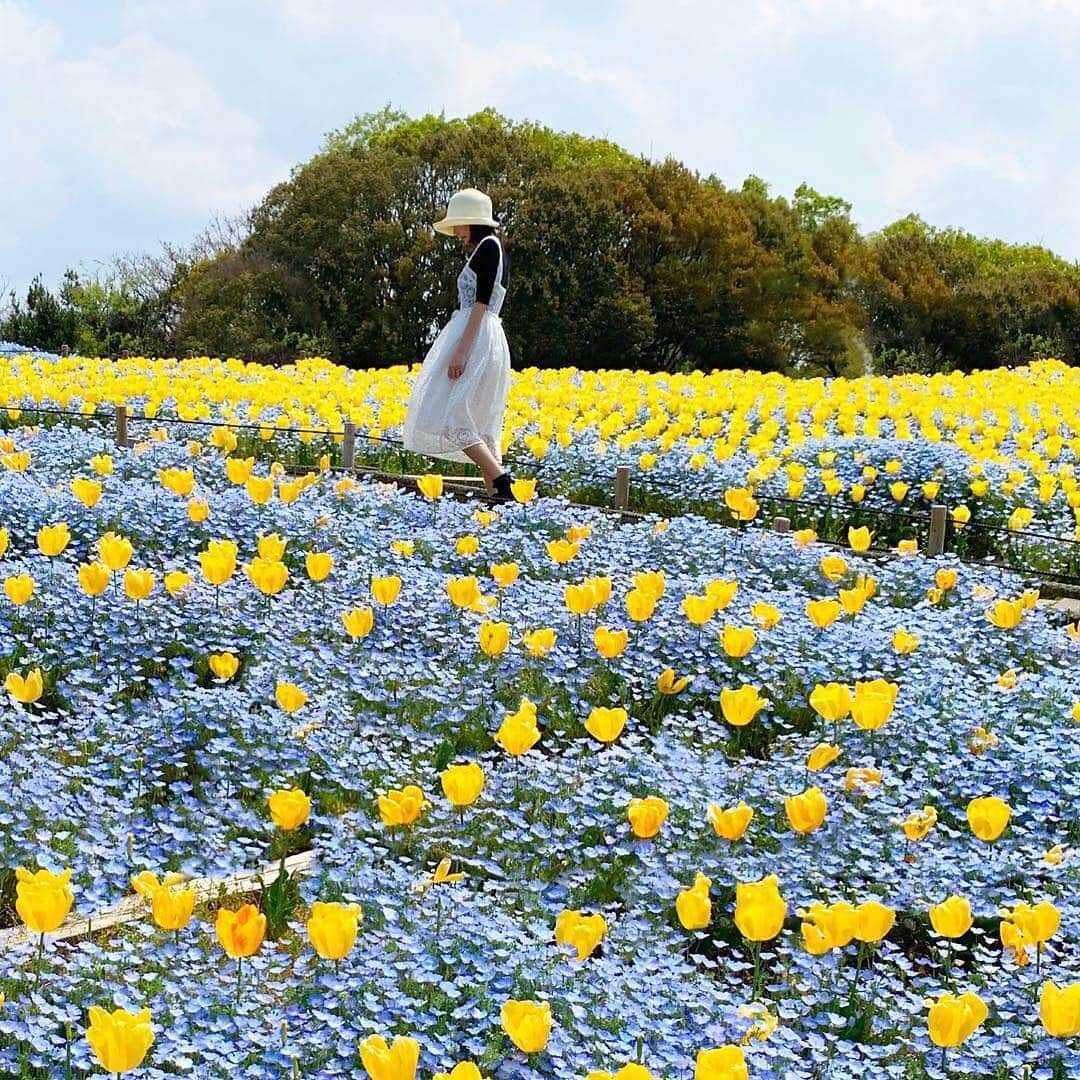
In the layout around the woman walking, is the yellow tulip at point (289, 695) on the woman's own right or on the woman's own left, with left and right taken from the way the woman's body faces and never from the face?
on the woman's own left

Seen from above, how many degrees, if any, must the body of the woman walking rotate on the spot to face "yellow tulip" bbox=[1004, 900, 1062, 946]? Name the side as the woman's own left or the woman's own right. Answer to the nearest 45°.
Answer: approximately 90° to the woman's own left

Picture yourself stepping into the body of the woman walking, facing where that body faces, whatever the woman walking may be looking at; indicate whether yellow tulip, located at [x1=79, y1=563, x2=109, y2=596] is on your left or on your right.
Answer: on your left

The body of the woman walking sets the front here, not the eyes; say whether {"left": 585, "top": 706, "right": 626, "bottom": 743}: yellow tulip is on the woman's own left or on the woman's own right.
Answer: on the woman's own left

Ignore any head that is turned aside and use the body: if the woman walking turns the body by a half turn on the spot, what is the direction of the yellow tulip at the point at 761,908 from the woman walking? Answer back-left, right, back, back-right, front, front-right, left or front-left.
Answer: right

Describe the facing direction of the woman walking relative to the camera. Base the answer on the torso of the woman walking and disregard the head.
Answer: to the viewer's left

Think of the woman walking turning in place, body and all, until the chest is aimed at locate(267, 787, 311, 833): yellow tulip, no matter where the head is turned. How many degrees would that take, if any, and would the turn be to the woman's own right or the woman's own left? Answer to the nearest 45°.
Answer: approximately 90° to the woman's own left

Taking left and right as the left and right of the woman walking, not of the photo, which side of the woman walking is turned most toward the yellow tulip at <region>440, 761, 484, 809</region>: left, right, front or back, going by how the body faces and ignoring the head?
left

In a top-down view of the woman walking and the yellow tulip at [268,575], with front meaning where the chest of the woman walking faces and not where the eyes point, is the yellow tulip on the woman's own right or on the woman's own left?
on the woman's own left
